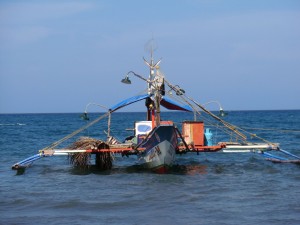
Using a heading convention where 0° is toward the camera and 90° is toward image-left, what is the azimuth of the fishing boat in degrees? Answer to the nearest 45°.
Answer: approximately 0°
